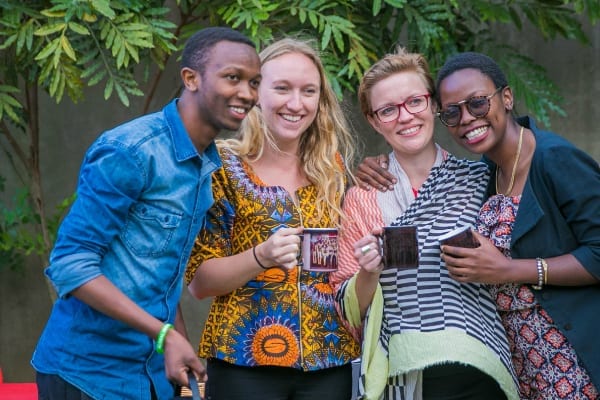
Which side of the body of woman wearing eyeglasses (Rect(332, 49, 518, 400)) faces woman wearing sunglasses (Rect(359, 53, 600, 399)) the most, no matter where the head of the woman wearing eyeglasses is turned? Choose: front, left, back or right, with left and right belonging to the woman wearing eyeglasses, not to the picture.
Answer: left

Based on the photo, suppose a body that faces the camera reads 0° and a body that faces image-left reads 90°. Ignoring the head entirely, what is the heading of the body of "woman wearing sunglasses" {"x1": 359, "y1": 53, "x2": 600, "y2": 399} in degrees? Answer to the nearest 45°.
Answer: approximately 45°

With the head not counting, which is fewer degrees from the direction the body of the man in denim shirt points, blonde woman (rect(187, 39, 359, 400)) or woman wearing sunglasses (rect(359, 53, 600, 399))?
the woman wearing sunglasses

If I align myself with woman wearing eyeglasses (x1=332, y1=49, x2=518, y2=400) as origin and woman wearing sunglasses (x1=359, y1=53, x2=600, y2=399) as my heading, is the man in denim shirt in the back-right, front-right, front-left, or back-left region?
back-right

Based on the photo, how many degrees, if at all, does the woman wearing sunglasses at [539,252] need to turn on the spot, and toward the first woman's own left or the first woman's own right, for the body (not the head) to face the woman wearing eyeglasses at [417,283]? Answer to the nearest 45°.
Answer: approximately 45° to the first woman's own right

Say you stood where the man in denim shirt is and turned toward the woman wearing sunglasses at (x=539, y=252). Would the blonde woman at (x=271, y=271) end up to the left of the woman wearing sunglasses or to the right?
left

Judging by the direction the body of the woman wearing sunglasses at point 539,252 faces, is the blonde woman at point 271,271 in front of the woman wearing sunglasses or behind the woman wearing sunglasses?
in front

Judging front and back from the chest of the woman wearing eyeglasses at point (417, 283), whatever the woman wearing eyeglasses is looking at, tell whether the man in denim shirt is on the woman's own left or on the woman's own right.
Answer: on the woman's own right

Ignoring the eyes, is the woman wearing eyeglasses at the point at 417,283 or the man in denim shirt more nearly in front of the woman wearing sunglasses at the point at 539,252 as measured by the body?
the man in denim shirt

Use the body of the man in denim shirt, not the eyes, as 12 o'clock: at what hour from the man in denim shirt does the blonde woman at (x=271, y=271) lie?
The blonde woman is roughly at 9 o'clock from the man in denim shirt.
